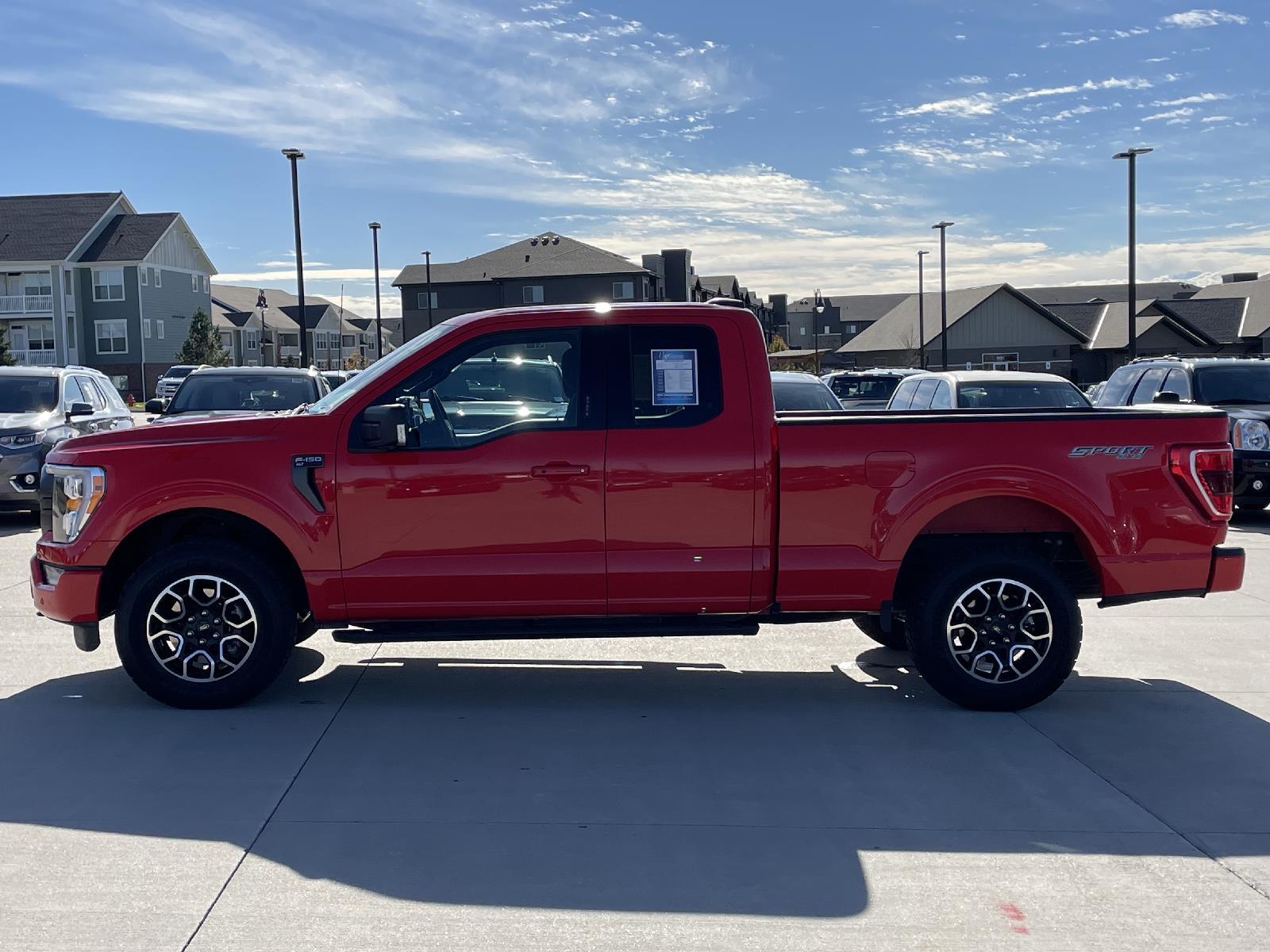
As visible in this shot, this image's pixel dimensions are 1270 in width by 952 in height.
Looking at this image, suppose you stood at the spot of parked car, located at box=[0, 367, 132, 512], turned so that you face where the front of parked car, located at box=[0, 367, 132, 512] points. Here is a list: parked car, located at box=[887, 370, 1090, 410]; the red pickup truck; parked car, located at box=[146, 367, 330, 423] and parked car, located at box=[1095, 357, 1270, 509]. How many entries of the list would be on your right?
0

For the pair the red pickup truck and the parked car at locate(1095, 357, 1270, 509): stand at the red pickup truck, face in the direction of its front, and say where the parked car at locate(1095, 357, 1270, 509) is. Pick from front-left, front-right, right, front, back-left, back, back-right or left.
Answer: back-right

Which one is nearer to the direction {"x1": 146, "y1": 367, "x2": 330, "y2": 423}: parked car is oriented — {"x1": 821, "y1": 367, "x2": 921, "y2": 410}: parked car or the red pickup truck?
the red pickup truck

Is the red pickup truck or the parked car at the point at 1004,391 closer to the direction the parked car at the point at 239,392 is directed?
the red pickup truck

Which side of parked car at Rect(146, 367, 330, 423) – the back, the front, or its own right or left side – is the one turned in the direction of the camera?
front

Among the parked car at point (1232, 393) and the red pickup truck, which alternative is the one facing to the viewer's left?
the red pickup truck

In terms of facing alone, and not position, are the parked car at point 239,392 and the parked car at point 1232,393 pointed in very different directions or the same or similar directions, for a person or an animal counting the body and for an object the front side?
same or similar directions

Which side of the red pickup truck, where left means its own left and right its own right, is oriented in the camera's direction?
left

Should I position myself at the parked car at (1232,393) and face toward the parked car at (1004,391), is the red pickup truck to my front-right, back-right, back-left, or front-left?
front-left

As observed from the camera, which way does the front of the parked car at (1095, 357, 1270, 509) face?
facing the viewer and to the right of the viewer

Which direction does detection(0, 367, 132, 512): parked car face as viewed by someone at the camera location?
facing the viewer and to the left of the viewer

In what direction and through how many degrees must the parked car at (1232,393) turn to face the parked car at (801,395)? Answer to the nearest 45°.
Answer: approximately 90° to its right

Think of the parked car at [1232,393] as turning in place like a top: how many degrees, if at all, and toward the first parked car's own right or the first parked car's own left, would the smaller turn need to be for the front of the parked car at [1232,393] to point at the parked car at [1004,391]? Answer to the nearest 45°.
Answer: approximately 90° to the first parked car's own right

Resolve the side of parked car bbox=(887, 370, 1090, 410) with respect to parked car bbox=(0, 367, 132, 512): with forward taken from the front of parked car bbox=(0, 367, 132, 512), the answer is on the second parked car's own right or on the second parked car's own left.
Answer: on the second parked car's own left

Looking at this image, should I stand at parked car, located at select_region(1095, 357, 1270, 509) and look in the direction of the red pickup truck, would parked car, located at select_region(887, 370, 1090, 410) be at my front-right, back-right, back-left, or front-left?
front-right

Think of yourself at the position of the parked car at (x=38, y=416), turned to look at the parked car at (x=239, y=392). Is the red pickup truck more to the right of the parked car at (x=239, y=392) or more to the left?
right

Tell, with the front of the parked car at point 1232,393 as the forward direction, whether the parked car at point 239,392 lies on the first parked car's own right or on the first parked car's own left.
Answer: on the first parked car's own right
